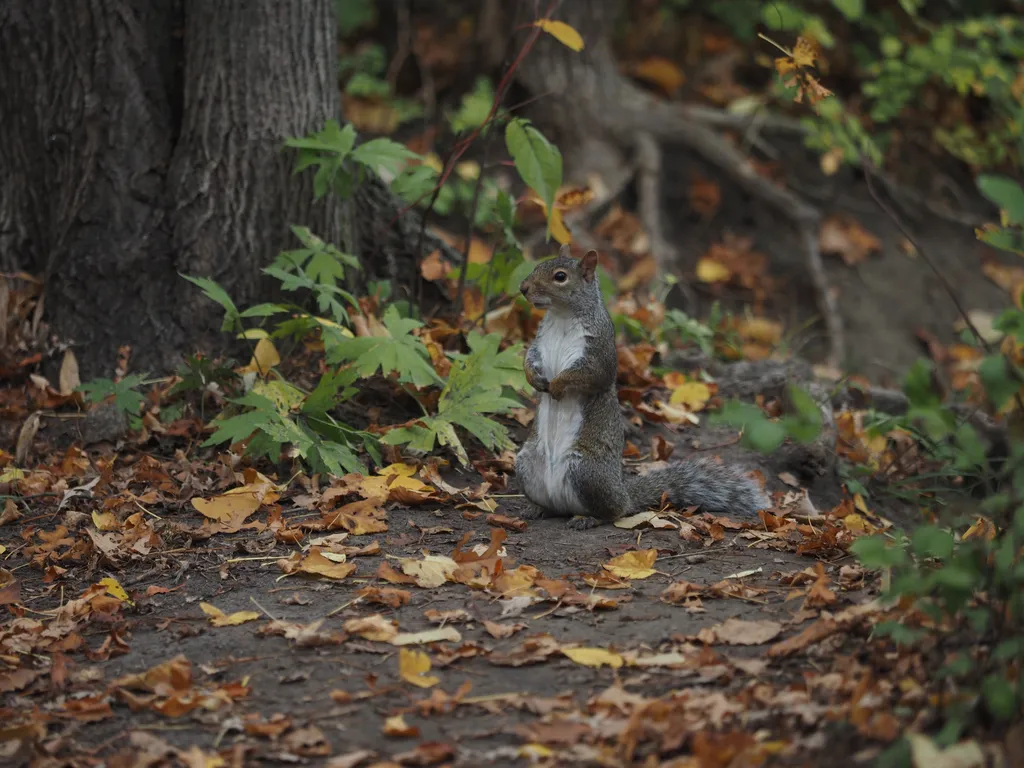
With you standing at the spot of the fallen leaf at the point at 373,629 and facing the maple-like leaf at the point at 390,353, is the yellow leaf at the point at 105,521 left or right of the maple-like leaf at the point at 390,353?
left

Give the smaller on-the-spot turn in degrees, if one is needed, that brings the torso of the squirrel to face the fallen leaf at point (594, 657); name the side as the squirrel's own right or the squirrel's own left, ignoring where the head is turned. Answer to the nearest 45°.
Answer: approximately 45° to the squirrel's own left

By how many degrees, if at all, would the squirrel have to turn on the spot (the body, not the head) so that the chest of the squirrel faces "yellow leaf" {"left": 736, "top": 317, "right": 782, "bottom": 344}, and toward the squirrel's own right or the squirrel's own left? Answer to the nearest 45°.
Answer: approximately 135° to the squirrel's own right

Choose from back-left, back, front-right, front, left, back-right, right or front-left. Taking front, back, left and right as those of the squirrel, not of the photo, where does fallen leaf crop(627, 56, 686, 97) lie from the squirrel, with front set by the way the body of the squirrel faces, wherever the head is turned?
back-right

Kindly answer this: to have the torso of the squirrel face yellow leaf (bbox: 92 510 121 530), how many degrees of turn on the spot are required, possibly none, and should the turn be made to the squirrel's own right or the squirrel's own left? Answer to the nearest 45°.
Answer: approximately 45° to the squirrel's own right

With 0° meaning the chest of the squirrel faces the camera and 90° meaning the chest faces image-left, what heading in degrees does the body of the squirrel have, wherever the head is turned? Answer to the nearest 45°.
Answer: approximately 45°

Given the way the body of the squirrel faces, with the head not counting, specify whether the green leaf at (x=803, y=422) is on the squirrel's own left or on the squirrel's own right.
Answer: on the squirrel's own left

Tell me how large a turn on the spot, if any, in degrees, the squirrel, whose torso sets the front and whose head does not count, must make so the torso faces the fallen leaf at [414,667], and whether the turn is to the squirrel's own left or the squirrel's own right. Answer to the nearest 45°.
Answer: approximately 45° to the squirrel's own left

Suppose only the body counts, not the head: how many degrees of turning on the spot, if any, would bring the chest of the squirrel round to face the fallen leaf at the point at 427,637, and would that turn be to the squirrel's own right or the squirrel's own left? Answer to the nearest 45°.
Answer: approximately 45° to the squirrel's own left

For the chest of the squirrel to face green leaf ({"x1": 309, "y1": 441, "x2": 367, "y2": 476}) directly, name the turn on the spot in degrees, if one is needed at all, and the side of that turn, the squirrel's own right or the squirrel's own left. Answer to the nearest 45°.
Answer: approximately 45° to the squirrel's own right

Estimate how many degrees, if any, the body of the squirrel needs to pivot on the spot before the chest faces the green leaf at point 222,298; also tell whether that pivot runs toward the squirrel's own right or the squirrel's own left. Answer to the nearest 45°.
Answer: approximately 45° to the squirrel's own right
